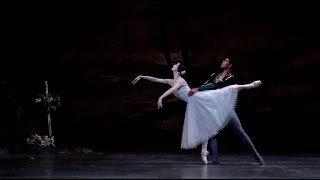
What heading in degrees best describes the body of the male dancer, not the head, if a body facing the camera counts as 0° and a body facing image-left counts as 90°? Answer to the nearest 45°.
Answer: approximately 45°

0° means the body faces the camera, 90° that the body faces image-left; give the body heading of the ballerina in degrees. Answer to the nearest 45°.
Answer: approximately 90°
